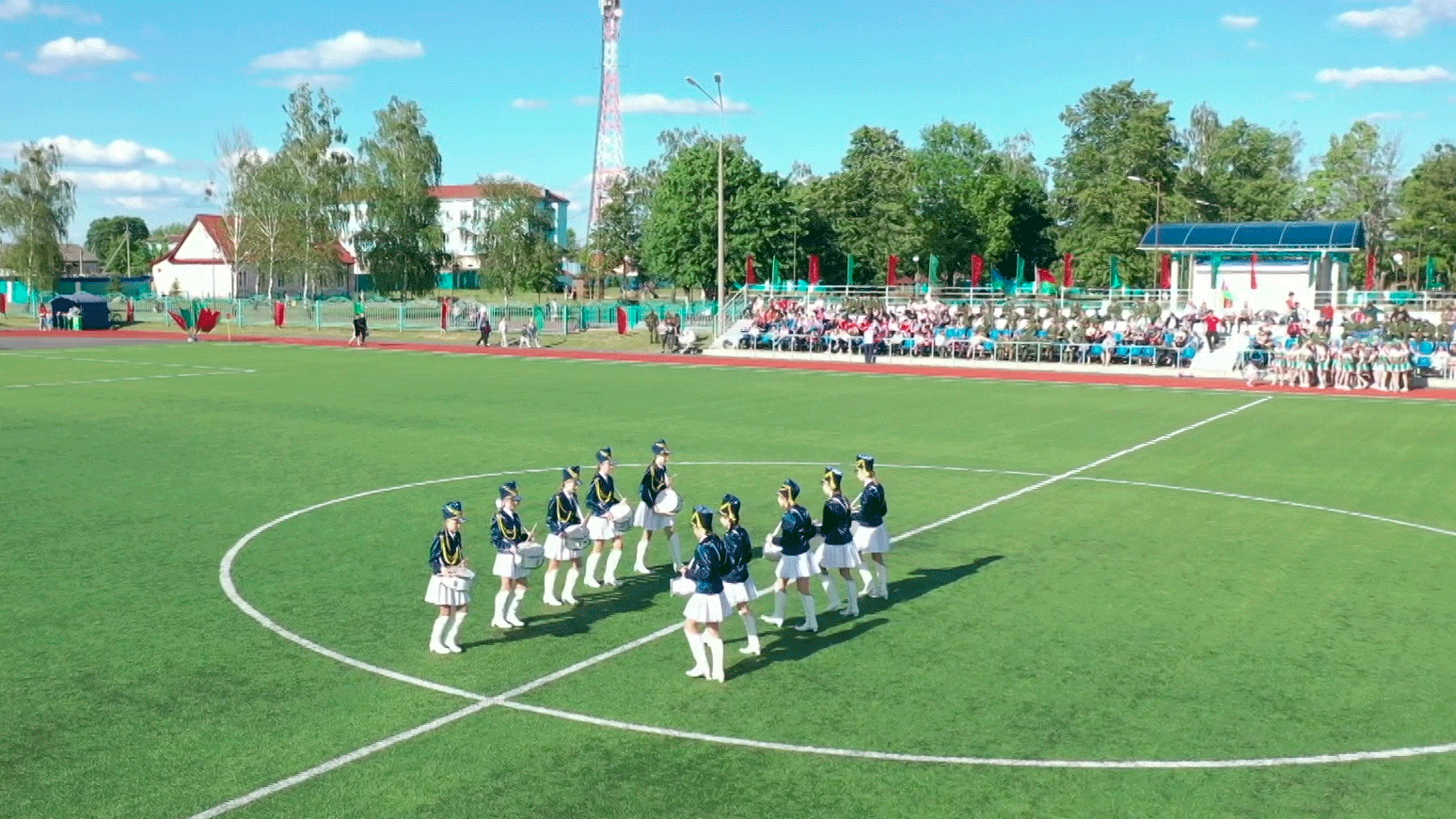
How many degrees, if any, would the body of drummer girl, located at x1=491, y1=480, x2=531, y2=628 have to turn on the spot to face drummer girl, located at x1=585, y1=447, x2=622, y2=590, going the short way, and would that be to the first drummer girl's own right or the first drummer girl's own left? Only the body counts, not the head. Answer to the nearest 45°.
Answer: approximately 90° to the first drummer girl's own left

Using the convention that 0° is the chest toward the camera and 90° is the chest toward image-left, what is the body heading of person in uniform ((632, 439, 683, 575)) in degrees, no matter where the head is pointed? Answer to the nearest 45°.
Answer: approximately 270°

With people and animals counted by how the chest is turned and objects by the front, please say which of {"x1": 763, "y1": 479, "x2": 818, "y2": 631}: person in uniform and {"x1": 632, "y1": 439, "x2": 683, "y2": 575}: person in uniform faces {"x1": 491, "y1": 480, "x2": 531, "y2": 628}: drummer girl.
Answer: {"x1": 763, "y1": 479, "x2": 818, "y2": 631}: person in uniform

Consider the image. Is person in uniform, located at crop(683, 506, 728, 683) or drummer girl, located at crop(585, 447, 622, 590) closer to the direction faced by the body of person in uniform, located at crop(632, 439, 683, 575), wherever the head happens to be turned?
the person in uniform

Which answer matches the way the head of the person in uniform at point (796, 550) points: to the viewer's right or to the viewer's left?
to the viewer's left

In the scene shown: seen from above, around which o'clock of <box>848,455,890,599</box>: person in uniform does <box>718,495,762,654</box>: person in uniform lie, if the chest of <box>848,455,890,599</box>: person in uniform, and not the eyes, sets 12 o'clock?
<box>718,495,762,654</box>: person in uniform is roughly at 10 o'clock from <box>848,455,890,599</box>: person in uniform.

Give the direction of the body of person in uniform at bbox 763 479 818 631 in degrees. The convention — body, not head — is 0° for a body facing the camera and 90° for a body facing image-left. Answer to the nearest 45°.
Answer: approximately 90°

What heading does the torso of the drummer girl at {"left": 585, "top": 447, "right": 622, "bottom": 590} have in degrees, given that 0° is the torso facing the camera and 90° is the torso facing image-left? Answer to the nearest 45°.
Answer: approximately 315°

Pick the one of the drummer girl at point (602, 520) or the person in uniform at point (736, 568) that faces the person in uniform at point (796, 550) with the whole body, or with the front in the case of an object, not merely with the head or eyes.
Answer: the drummer girl

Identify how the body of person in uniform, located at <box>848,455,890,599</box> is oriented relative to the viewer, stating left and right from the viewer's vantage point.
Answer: facing to the left of the viewer

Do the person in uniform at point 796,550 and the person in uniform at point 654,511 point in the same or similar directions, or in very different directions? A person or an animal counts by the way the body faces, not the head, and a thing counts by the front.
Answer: very different directions

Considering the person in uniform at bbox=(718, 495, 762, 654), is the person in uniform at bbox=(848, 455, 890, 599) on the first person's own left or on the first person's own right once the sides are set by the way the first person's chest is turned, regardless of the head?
on the first person's own right
